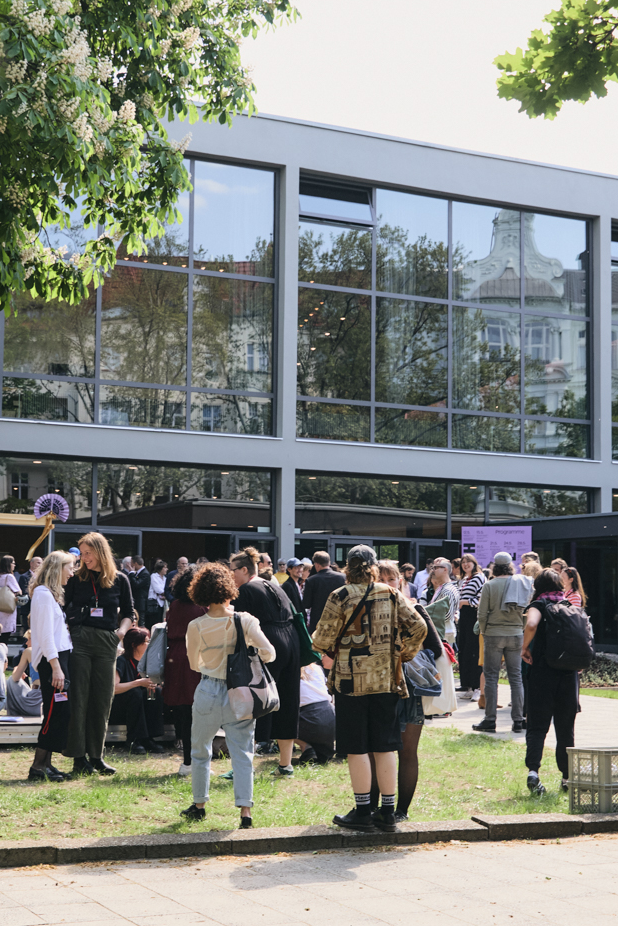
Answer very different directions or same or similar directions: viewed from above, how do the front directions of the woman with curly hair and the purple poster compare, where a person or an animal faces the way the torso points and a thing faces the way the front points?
very different directions

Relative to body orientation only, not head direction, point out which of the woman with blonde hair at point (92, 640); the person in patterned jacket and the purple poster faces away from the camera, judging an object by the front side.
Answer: the person in patterned jacket

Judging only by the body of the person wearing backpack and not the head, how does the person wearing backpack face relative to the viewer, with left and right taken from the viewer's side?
facing away from the viewer and to the left of the viewer

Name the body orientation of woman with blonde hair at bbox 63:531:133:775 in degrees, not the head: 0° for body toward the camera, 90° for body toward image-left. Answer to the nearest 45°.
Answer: approximately 45°

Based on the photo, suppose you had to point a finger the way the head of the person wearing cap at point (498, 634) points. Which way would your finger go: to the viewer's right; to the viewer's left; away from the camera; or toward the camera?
away from the camera

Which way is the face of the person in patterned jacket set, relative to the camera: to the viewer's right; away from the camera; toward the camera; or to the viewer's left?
away from the camera

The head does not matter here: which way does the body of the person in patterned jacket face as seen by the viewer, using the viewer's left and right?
facing away from the viewer

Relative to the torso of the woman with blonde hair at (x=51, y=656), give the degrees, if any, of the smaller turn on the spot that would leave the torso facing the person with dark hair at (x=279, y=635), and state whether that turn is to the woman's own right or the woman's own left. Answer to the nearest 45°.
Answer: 0° — they already face them

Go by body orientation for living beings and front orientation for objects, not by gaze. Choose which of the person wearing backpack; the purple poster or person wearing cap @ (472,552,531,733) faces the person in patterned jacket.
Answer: the purple poster

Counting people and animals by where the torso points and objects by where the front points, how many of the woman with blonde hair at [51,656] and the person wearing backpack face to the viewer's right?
1

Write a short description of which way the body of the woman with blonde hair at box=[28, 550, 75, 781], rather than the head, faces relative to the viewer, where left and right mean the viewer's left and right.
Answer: facing to the right of the viewer

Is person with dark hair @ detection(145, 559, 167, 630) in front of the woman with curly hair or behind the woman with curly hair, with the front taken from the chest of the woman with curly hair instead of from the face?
in front

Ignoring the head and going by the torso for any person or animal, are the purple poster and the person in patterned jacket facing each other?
yes

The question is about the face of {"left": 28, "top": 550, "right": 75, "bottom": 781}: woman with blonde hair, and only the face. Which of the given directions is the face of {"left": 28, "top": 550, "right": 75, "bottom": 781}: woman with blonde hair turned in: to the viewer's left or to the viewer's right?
to the viewer's right
